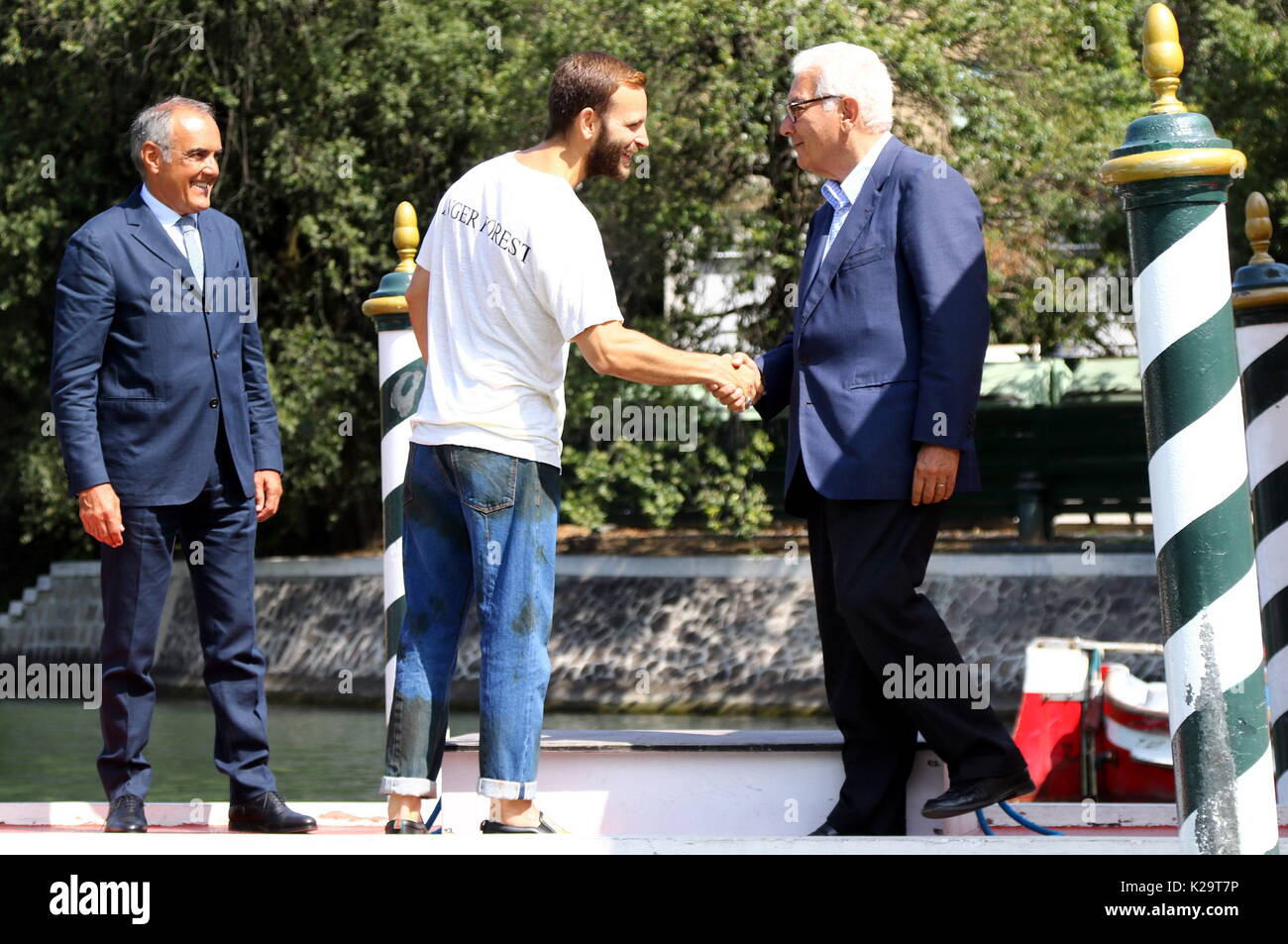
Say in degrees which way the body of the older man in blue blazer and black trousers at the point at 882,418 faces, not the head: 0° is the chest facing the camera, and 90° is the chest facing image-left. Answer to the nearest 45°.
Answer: approximately 90°

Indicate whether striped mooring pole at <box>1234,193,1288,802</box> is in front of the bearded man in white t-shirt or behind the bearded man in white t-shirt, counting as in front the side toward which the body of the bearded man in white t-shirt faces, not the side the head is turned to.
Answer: in front

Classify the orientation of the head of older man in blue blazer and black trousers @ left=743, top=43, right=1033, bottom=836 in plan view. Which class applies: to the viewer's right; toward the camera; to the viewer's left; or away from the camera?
to the viewer's left

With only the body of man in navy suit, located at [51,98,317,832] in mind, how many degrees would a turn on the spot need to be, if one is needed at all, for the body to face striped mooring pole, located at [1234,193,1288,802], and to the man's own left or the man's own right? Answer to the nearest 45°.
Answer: approximately 45° to the man's own left

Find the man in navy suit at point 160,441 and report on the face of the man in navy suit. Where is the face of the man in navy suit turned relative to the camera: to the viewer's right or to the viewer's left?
to the viewer's right

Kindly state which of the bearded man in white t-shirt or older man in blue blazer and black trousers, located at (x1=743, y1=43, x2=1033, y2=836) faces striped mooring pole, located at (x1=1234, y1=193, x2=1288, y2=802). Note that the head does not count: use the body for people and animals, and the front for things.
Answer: the bearded man in white t-shirt

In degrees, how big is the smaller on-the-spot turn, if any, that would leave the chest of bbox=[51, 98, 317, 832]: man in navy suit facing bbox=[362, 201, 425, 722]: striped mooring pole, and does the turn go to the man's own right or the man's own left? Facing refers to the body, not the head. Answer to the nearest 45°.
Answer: approximately 90° to the man's own left

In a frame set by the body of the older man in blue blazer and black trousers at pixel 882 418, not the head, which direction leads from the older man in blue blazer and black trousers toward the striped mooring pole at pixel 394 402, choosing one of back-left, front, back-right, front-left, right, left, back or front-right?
front-right

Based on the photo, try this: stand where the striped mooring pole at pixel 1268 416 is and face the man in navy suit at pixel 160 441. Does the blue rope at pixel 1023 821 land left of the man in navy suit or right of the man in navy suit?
left

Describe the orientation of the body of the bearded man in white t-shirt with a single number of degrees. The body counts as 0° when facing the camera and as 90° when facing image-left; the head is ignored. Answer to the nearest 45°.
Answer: approximately 225°
